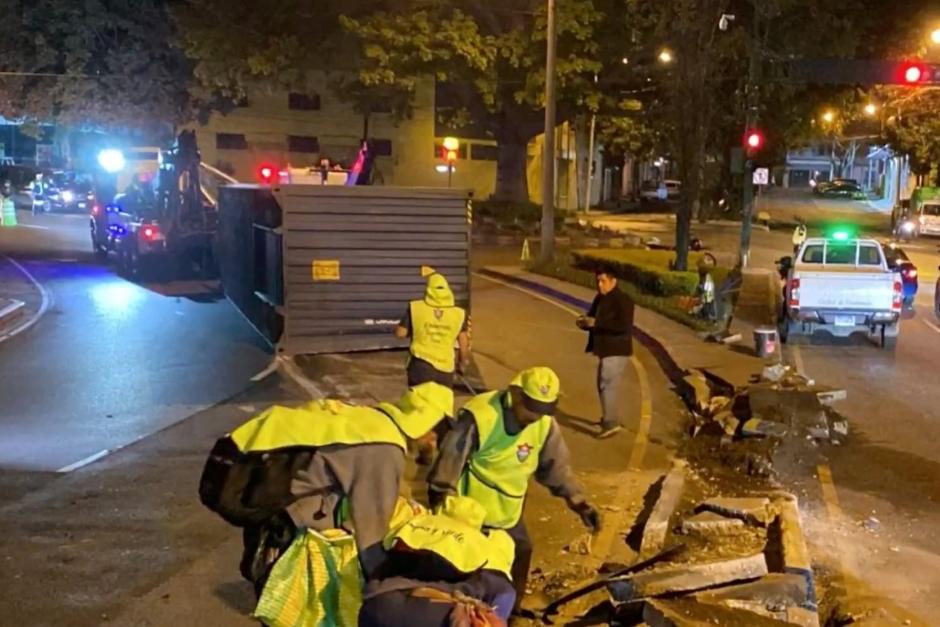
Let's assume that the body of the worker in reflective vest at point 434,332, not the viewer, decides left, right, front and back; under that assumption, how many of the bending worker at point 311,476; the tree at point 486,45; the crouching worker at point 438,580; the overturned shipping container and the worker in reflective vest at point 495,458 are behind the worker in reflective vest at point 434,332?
3

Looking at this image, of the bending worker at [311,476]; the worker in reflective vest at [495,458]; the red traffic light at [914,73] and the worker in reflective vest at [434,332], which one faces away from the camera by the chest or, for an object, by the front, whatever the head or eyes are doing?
the worker in reflective vest at [434,332]

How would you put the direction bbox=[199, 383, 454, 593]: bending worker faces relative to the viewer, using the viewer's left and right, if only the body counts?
facing to the right of the viewer

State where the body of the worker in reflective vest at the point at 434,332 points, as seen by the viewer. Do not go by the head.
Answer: away from the camera

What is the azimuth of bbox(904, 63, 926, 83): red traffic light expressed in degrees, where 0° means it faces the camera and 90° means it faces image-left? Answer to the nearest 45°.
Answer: approximately 0°

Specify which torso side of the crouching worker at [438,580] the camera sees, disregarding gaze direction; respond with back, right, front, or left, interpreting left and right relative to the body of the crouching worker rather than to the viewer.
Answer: back

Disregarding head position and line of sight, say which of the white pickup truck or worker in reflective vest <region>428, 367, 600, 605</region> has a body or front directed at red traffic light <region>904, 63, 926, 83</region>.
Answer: the white pickup truck

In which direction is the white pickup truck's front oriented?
away from the camera

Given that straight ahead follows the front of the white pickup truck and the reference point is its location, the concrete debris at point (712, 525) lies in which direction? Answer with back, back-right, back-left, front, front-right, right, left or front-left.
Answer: back

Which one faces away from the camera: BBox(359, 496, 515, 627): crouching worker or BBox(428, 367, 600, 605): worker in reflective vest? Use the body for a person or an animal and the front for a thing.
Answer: the crouching worker
